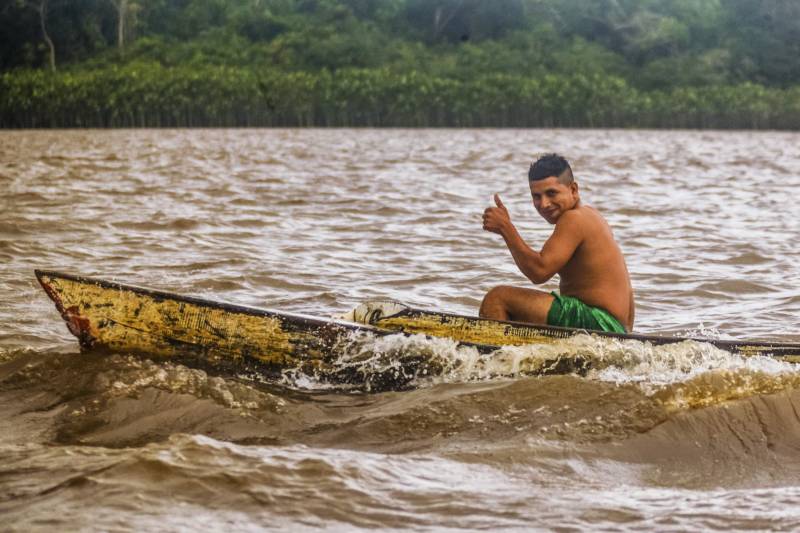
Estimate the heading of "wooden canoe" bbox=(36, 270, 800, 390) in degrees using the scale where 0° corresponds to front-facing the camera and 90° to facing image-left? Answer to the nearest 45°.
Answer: approximately 90°

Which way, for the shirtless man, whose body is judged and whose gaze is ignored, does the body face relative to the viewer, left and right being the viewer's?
facing to the left of the viewer

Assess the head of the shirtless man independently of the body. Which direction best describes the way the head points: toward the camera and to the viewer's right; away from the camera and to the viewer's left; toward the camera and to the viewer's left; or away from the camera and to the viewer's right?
toward the camera and to the viewer's left

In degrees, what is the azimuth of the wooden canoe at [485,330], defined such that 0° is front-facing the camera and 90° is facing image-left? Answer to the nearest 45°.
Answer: approximately 90°
